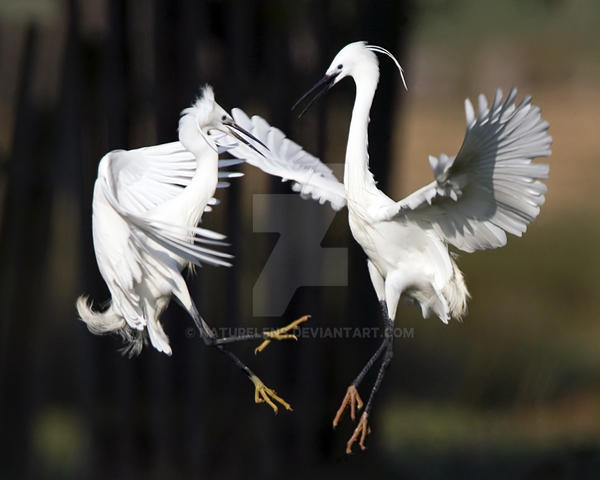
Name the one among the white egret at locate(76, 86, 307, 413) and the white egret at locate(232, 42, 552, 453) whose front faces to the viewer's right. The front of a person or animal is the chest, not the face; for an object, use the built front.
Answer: the white egret at locate(76, 86, 307, 413)

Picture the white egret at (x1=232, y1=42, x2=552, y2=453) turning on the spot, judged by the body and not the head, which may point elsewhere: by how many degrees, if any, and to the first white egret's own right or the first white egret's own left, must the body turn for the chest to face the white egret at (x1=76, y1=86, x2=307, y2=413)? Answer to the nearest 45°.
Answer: approximately 45° to the first white egret's own right

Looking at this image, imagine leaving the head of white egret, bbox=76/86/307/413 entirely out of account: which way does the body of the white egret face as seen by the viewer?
to the viewer's right

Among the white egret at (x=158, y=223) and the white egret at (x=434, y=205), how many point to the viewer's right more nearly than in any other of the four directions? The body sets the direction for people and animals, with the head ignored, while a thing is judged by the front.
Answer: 1

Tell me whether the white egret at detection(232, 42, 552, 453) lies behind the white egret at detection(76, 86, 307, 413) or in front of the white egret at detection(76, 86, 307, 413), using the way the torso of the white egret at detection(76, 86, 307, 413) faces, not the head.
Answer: in front

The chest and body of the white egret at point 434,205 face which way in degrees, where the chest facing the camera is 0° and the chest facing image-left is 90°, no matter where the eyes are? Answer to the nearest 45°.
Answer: approximately 45°
